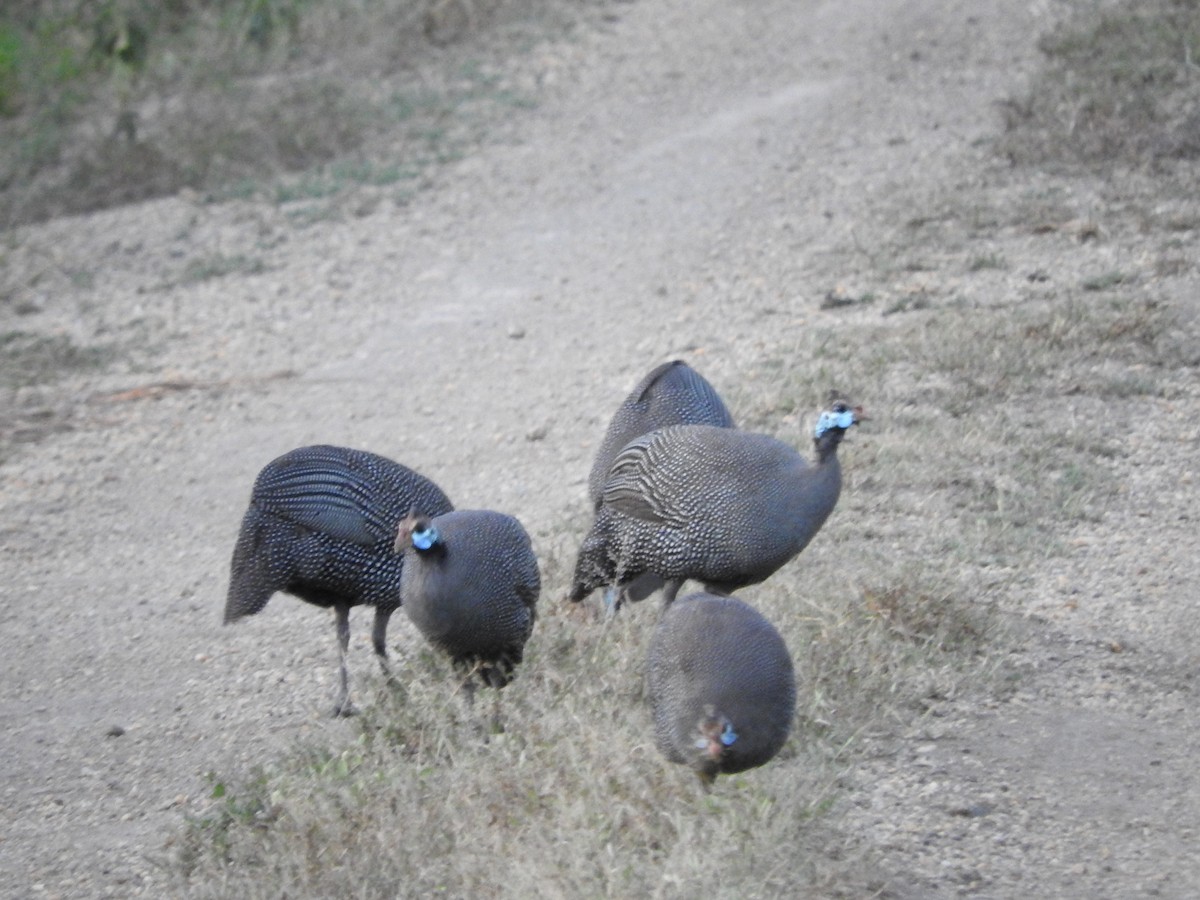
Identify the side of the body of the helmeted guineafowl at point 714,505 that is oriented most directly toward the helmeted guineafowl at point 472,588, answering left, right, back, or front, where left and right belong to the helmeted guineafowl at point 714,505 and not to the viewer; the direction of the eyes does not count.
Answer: back

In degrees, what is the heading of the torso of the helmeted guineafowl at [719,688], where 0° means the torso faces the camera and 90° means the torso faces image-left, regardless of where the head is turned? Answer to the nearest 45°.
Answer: approximately 0°

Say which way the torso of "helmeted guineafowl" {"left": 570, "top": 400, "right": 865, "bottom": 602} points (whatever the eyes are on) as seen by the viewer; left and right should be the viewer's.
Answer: facing to the right of the viewer

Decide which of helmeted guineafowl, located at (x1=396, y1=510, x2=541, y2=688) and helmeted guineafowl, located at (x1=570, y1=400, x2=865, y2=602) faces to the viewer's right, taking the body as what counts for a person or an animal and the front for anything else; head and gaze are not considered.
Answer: helmeted guineafowl, located at (x1=570, y1=400, x2=865, y2=602)

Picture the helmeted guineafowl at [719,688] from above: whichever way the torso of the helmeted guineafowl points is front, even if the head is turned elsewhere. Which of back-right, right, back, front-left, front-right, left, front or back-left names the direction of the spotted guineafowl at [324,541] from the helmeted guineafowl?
back-right

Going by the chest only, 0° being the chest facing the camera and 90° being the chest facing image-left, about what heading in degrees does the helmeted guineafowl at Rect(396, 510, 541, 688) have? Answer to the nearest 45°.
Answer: approximately 45°

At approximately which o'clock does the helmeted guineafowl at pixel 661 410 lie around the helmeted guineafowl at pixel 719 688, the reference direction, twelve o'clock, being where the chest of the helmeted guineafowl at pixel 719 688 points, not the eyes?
the helmeted guineafowl at pixel 661 410 is roughly at 6 o'clock from the helmeted guineafowl at pixel 719 688.

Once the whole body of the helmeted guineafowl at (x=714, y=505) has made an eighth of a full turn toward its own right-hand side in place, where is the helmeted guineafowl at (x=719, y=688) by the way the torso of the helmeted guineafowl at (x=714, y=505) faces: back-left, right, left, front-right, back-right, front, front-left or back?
front-right
